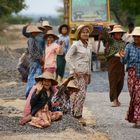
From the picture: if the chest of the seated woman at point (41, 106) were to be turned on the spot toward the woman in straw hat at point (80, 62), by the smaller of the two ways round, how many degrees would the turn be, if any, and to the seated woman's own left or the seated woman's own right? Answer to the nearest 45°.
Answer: approximately 90° to the seated woman's own left

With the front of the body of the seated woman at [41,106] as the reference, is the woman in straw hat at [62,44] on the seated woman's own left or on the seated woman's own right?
on the seated woman's own left

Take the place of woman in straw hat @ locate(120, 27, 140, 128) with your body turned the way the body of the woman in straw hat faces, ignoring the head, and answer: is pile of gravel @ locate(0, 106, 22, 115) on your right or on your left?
on your right

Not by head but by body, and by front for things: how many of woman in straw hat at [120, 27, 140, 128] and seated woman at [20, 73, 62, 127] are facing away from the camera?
0

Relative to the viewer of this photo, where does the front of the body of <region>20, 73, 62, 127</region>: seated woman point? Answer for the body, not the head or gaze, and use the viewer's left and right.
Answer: facing the viewer and to the right of the viewer

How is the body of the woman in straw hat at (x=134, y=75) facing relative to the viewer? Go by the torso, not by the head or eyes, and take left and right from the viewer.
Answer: facing the viewer and to the left of the viewer

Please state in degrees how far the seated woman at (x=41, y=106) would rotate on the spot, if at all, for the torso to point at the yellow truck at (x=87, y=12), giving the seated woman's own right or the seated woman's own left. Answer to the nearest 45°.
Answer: approximately 135° to the seated woman's own left
